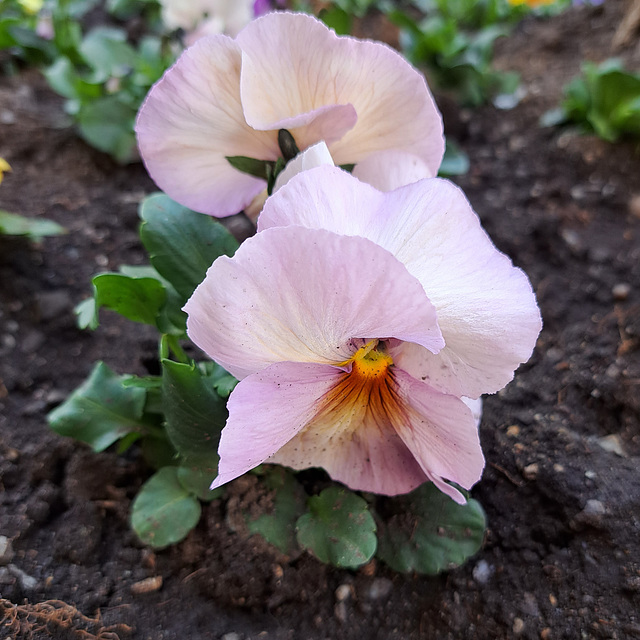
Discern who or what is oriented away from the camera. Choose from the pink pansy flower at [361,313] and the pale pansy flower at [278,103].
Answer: the pale pansy flower

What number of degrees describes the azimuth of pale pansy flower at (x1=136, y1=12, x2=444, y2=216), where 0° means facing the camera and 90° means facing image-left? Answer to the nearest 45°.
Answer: approximately 180°

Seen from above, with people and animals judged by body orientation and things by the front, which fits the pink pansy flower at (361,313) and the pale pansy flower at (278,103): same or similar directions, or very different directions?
very different directions

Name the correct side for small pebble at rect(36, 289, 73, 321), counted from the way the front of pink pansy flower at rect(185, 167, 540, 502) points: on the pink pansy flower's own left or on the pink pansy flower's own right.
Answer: on the pink pansy flower's own right

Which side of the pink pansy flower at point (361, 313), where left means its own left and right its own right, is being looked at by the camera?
front

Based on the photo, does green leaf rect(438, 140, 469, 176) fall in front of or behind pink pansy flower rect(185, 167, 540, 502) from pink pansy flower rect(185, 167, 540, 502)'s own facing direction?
behind
